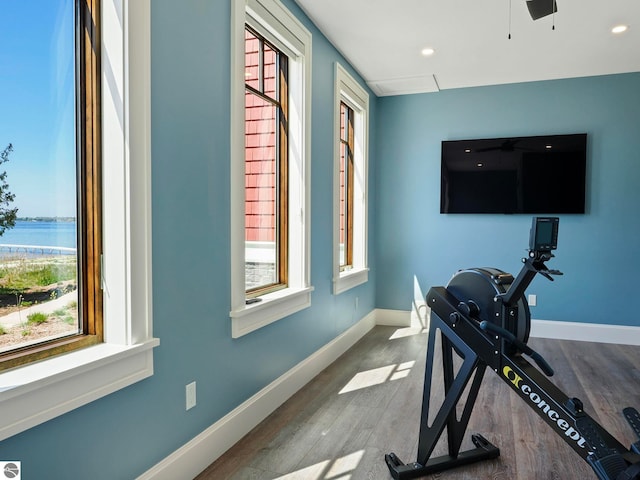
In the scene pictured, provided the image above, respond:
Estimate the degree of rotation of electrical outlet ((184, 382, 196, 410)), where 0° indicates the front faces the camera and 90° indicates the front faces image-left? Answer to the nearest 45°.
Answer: approximately 315°

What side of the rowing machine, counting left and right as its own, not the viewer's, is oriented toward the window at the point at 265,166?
front

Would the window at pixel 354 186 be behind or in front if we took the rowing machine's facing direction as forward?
in front

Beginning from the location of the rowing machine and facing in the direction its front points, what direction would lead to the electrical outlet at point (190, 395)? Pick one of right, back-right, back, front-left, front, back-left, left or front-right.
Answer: front-left

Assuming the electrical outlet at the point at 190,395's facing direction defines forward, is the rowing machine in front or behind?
in front

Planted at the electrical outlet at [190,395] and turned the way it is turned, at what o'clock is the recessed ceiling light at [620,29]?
The recessed ceiling light is roughly at 10 o'clock from the electrical outlet.

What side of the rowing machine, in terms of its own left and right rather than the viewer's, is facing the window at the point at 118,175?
left

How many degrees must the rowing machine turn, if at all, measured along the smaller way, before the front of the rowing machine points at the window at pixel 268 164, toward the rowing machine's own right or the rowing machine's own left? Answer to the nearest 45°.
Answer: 0° — it already faces it

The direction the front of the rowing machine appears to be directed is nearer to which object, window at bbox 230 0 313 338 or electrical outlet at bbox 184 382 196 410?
the window

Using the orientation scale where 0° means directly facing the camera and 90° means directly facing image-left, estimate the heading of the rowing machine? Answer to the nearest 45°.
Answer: approximately 135°
